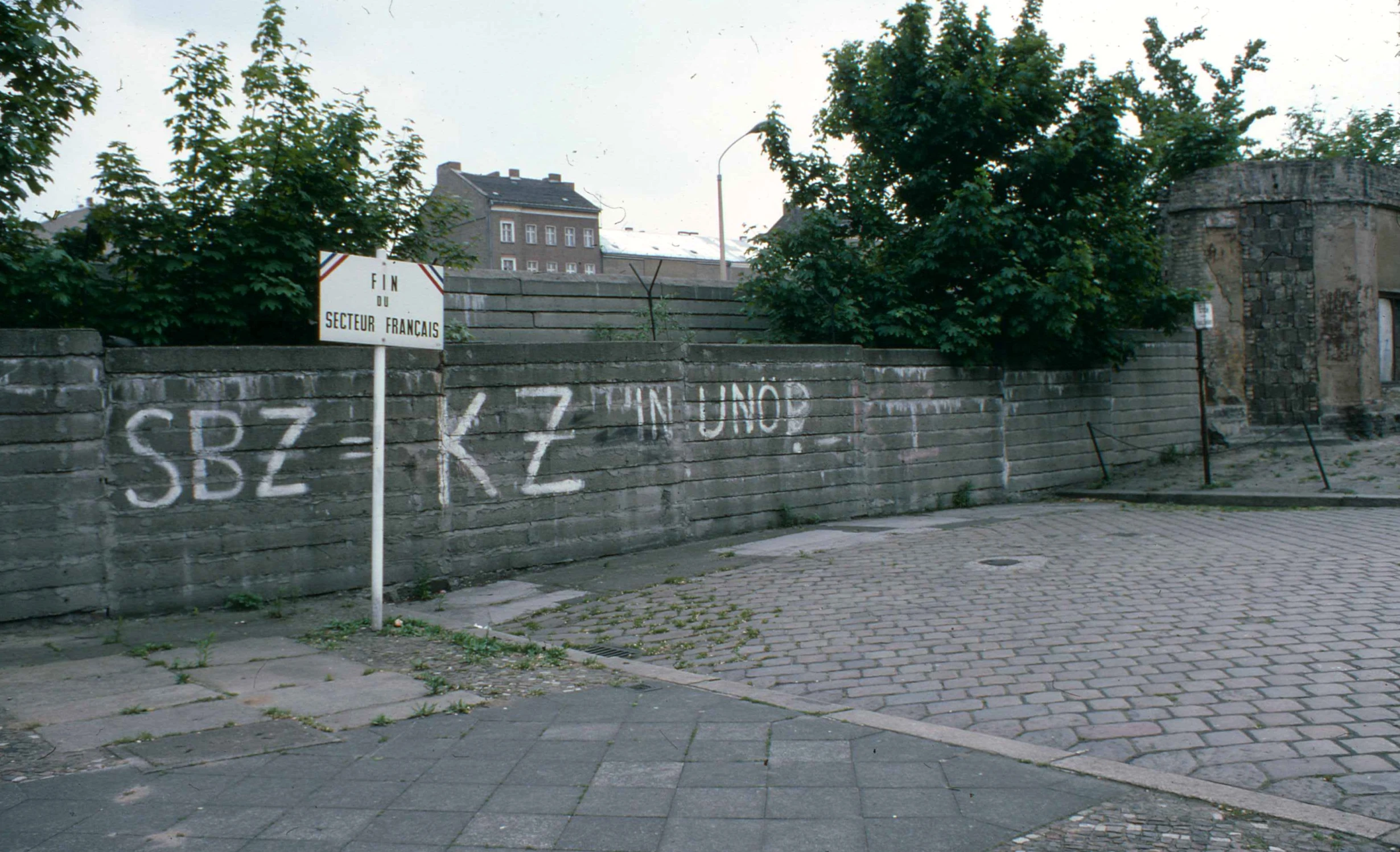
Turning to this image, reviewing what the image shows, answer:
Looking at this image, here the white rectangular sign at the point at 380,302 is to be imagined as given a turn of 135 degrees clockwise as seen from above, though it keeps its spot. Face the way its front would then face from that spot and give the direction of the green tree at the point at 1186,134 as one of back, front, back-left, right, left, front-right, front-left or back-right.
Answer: right

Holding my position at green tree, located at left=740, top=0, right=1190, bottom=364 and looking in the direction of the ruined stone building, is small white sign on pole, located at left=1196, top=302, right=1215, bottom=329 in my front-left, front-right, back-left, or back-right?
front-right

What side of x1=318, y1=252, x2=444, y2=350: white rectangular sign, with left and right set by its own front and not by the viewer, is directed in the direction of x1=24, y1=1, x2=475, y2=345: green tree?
back

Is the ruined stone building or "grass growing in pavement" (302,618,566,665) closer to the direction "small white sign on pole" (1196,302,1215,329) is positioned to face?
the grass growing in pavement

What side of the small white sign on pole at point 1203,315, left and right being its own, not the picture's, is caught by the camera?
front

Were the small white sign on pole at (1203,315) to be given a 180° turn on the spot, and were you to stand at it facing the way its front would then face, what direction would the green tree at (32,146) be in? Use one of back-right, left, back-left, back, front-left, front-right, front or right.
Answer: back-left

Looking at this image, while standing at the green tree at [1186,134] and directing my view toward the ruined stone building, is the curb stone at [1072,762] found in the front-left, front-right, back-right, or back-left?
front-right

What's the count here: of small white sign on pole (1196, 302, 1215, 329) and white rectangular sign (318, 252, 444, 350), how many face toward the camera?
2

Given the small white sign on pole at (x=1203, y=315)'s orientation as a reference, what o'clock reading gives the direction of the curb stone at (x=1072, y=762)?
The curb stone is roughly at 12 o'clock from the small white sign on pole.

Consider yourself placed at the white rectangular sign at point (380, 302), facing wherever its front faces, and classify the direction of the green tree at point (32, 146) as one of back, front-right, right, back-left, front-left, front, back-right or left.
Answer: back-right

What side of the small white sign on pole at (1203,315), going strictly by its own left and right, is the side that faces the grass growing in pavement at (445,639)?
front

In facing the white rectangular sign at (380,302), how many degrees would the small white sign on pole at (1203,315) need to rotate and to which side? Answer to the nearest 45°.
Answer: approximately 45° to its right

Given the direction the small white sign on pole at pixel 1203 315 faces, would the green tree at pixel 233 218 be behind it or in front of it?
in front

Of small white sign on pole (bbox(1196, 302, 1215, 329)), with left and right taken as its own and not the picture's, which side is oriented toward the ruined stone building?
back
